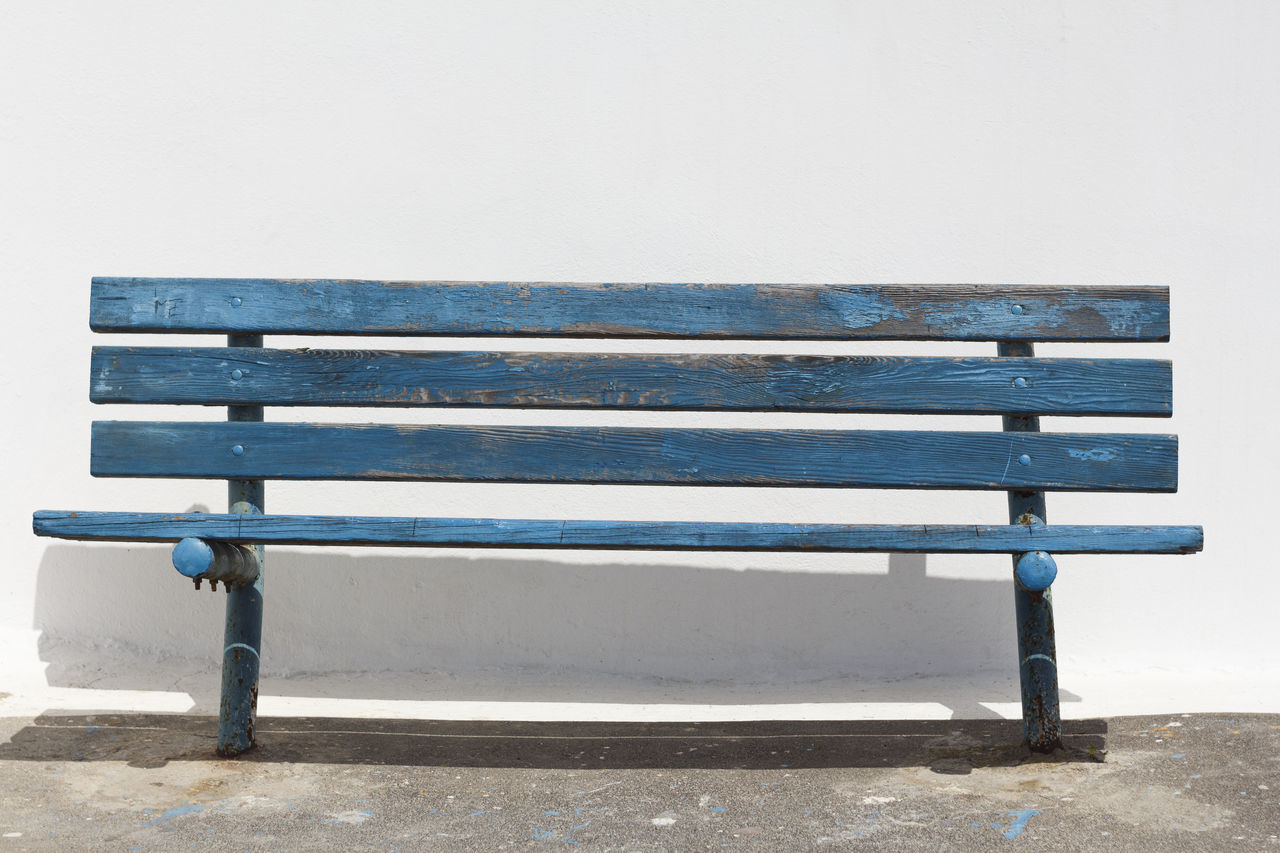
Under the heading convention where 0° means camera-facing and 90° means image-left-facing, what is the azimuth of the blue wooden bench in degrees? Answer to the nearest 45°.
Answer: approximately 0°
